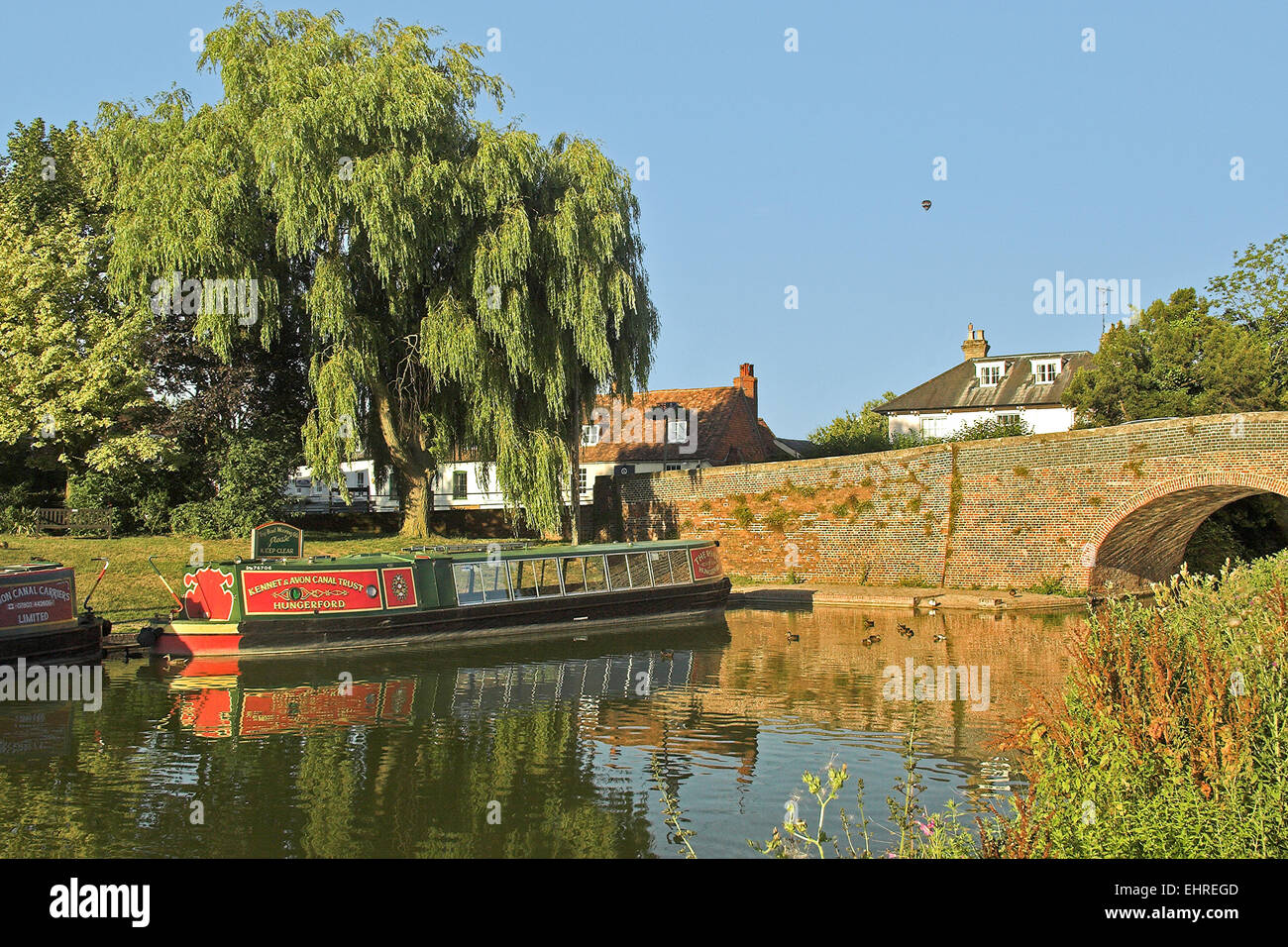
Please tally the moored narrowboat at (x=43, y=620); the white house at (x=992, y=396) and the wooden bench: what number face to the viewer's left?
1

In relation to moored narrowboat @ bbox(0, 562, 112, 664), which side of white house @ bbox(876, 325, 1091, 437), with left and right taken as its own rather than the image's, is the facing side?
front

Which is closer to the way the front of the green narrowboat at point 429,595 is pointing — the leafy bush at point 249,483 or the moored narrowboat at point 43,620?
the leafy bush

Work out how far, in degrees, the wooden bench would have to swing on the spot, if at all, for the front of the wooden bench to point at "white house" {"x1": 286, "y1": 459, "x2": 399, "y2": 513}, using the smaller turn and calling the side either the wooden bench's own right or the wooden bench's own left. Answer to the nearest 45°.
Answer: approximately 135° to the wooden bench's own left

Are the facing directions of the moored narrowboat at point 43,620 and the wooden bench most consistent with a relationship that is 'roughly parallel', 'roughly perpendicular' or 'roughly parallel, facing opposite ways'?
roughly perpendicular

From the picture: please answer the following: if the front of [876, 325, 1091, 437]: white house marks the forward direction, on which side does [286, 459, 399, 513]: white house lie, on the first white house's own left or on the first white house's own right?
on the first white house's own right

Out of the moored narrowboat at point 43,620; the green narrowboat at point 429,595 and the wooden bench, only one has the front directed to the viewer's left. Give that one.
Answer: the moored narrowboat

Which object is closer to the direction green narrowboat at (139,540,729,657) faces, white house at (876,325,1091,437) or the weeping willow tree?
the white house

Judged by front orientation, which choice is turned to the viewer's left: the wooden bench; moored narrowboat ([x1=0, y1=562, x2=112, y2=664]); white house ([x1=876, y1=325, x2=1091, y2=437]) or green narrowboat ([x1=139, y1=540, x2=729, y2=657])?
the moored narrowboat

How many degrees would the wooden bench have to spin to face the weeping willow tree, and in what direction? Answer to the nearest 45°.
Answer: approximately 45° to its left

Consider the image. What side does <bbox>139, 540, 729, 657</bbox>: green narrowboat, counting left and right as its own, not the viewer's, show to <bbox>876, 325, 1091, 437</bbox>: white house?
front

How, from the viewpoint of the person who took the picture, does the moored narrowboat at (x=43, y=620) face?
facing to the left of the viewer

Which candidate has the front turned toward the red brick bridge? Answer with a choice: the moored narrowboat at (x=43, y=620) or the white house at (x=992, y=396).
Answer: the white house

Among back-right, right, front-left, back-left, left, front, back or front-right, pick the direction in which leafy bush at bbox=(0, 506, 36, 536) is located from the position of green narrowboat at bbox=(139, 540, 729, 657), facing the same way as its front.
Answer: left
